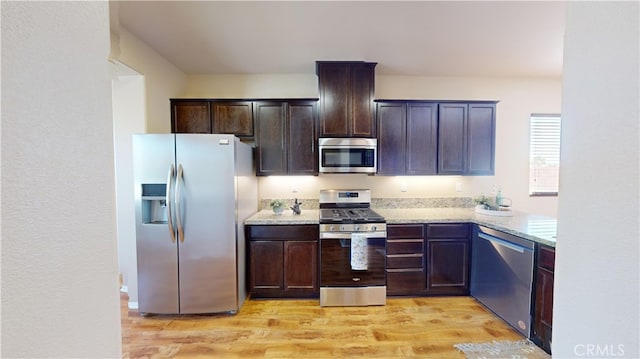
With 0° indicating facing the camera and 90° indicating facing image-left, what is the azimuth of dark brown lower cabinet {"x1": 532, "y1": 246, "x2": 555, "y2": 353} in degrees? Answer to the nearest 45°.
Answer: approximately 45°

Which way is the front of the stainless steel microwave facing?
toward the camera

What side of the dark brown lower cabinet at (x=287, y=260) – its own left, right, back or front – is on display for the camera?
front

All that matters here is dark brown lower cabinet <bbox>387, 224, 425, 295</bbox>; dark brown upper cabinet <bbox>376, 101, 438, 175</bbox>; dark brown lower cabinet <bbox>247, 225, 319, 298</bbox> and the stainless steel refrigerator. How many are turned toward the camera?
4

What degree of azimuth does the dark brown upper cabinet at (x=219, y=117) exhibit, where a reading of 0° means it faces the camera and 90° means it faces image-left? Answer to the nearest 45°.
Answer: approximately 0°

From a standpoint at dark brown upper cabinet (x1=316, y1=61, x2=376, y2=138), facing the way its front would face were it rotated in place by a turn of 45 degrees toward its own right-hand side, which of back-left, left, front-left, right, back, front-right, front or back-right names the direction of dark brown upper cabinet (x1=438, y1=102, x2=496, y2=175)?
back-left

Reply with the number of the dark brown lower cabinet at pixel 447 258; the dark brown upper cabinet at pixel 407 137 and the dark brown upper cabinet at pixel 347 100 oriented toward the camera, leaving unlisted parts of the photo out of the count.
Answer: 3

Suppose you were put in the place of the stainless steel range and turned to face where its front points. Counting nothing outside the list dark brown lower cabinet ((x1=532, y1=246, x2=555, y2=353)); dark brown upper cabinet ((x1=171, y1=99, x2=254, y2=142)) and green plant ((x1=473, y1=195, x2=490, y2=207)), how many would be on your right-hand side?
1

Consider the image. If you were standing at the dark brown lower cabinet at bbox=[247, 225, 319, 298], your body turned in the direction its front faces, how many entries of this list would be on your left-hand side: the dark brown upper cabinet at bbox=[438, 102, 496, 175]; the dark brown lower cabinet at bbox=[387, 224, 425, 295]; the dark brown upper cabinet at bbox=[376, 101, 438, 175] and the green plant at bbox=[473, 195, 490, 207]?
4

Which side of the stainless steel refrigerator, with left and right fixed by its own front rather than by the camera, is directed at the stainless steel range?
left

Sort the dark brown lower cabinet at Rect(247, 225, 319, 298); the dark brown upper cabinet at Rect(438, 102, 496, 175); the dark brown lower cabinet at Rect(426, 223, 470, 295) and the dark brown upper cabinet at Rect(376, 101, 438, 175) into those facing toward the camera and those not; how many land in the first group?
4
